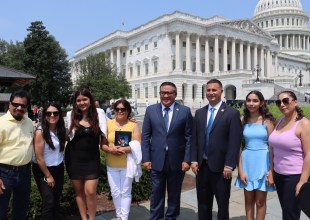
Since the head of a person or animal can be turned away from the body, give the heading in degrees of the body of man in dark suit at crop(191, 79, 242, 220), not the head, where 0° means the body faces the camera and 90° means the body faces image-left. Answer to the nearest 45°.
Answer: approximately 45°

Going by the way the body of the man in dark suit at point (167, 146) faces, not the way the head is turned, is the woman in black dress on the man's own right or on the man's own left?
on the man's own right

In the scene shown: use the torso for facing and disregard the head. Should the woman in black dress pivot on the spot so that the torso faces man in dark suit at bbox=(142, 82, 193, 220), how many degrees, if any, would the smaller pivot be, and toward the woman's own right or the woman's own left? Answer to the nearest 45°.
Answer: approximately 90° to the woman's own left

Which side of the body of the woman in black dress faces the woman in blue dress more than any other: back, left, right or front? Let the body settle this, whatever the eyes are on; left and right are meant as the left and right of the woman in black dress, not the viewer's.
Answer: left

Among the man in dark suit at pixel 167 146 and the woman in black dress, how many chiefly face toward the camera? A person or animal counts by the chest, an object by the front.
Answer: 2

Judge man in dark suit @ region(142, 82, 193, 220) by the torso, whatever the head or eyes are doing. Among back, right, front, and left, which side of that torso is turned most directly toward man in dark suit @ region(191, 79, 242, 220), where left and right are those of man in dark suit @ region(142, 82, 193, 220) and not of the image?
left
